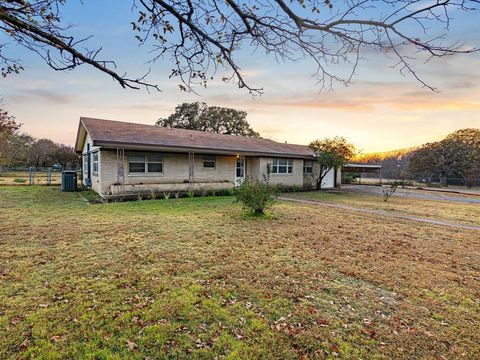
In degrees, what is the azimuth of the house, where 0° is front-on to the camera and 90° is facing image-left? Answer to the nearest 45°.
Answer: approximately 315°

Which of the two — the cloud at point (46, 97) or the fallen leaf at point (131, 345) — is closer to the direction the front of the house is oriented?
the fallen leaf

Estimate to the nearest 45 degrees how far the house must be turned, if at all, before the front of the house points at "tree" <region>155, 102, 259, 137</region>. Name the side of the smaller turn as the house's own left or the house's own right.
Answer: approximately 135° to the house's own left

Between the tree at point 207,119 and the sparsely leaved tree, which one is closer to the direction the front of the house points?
the sparsely leaved tree

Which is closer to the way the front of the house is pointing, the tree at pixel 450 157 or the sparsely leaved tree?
the sparsely leaved tree

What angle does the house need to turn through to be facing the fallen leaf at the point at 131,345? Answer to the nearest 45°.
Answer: approximately 45° to its right

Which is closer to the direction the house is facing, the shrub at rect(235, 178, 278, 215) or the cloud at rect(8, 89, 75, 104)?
the shrub

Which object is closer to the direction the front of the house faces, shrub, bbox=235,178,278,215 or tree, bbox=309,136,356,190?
the shrub

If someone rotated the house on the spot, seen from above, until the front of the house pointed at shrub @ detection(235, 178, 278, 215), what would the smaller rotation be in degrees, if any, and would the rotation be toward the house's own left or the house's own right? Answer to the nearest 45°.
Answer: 0° — it already faces it

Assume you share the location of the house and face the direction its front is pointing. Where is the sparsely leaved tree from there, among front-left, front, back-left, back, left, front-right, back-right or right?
front-right
